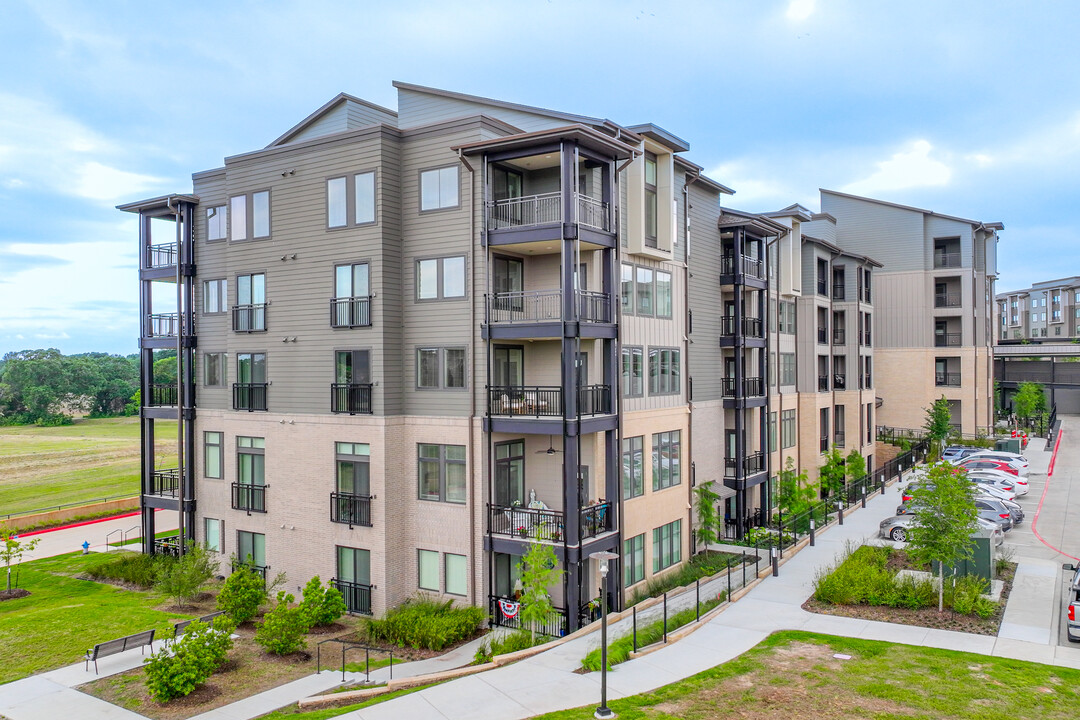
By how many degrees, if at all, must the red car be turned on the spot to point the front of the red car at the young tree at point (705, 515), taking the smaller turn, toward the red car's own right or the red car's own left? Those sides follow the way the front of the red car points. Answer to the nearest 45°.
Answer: approximately 45° to the red car's own left

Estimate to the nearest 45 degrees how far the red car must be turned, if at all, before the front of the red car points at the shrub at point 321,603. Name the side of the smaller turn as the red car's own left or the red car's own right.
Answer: approximately 45° to the red car's own left

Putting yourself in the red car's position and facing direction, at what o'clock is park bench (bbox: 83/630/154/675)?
The park bench is roughly at 10 o'clock from the red car.

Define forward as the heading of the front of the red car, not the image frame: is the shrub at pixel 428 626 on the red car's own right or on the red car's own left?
on the red car's own left

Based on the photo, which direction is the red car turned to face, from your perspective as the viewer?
facing to the left of the viewer

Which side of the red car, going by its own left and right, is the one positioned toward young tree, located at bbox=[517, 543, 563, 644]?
left

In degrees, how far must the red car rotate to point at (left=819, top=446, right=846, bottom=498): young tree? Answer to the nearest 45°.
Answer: approximately 45° to its left

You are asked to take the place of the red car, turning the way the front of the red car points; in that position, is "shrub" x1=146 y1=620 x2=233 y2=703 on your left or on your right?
on your left

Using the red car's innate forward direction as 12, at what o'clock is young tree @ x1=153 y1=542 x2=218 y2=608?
The young tree is roughly at 10 o'clock from the red car.

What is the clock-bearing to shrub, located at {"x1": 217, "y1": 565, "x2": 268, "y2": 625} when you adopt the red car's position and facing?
The shrub is roughly at 10 o'clock from the red car.

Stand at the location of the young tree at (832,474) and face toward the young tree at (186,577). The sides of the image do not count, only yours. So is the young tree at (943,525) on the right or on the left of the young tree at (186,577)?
left
